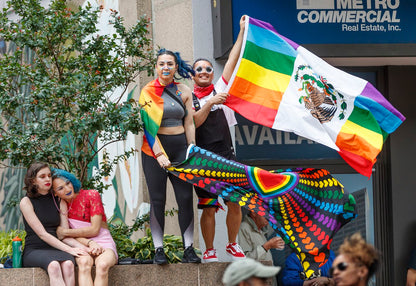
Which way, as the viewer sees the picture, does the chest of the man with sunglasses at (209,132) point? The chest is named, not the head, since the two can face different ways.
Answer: toward the camera

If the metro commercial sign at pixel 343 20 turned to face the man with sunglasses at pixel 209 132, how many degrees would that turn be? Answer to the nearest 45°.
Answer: approximately 45° to its right

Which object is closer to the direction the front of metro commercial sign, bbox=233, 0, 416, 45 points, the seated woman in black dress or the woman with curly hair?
the woman with curly hair

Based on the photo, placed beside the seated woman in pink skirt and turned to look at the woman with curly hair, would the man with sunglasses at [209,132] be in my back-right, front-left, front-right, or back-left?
front-left

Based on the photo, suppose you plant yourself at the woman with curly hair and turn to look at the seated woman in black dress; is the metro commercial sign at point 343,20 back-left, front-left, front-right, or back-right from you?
front-right

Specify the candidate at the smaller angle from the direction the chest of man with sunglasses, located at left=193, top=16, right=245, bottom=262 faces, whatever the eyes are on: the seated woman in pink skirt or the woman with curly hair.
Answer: the woman with curly hair

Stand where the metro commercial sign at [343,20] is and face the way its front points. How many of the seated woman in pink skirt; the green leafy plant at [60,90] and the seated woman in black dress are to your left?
0

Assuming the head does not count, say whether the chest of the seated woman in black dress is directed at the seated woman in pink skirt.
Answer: no

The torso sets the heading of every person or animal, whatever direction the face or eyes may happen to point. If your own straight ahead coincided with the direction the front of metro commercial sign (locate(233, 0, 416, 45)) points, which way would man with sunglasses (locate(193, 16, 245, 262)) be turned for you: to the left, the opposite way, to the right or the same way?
the same way

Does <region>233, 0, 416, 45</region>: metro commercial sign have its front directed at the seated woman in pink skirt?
no

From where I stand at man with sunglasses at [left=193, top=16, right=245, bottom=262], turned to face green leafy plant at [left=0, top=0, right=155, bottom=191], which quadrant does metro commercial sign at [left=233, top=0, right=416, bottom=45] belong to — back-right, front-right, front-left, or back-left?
back-right

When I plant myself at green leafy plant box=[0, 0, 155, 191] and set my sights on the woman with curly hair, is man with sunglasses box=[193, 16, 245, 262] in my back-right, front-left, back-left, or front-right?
front-left

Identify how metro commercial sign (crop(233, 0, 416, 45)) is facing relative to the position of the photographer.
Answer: facing the viewer

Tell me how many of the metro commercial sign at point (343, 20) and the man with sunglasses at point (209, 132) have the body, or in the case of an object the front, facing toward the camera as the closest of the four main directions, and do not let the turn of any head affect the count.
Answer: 2
